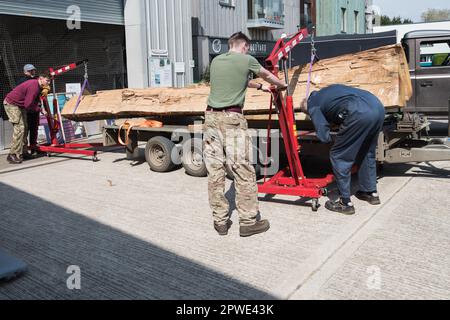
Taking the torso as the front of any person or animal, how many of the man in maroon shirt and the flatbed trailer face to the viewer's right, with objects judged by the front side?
2

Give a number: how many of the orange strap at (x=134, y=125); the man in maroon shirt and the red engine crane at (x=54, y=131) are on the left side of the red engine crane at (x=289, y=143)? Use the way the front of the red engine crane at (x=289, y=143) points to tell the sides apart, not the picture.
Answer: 3

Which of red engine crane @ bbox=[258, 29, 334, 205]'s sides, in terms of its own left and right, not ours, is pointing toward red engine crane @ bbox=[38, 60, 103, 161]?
left

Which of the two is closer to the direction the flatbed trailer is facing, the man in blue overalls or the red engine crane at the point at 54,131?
the man in blue overalls

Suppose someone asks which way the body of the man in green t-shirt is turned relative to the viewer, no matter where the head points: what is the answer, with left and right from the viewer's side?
facing away from the viewer and to the right of the viewer

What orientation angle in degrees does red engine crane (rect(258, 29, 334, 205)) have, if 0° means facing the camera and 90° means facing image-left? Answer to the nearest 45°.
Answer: approximately 225°

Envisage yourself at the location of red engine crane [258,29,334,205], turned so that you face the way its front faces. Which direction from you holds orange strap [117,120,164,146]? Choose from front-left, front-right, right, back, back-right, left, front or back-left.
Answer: left

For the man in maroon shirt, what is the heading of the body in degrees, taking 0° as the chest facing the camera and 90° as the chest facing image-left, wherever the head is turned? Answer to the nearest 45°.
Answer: approximately 270°

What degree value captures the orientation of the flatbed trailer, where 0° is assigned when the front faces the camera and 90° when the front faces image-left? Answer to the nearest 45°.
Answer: approximately 270°

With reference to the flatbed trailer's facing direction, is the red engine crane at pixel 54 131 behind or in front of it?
behind

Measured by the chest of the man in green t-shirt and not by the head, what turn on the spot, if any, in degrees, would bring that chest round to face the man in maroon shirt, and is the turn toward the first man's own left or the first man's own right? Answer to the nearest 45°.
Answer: approximately 90° to the first man's own left

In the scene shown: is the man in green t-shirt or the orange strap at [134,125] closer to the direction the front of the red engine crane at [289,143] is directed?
the orange strap

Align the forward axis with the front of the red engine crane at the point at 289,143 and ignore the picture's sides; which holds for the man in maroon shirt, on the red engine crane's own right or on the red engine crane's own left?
on the red engine crane's own left
